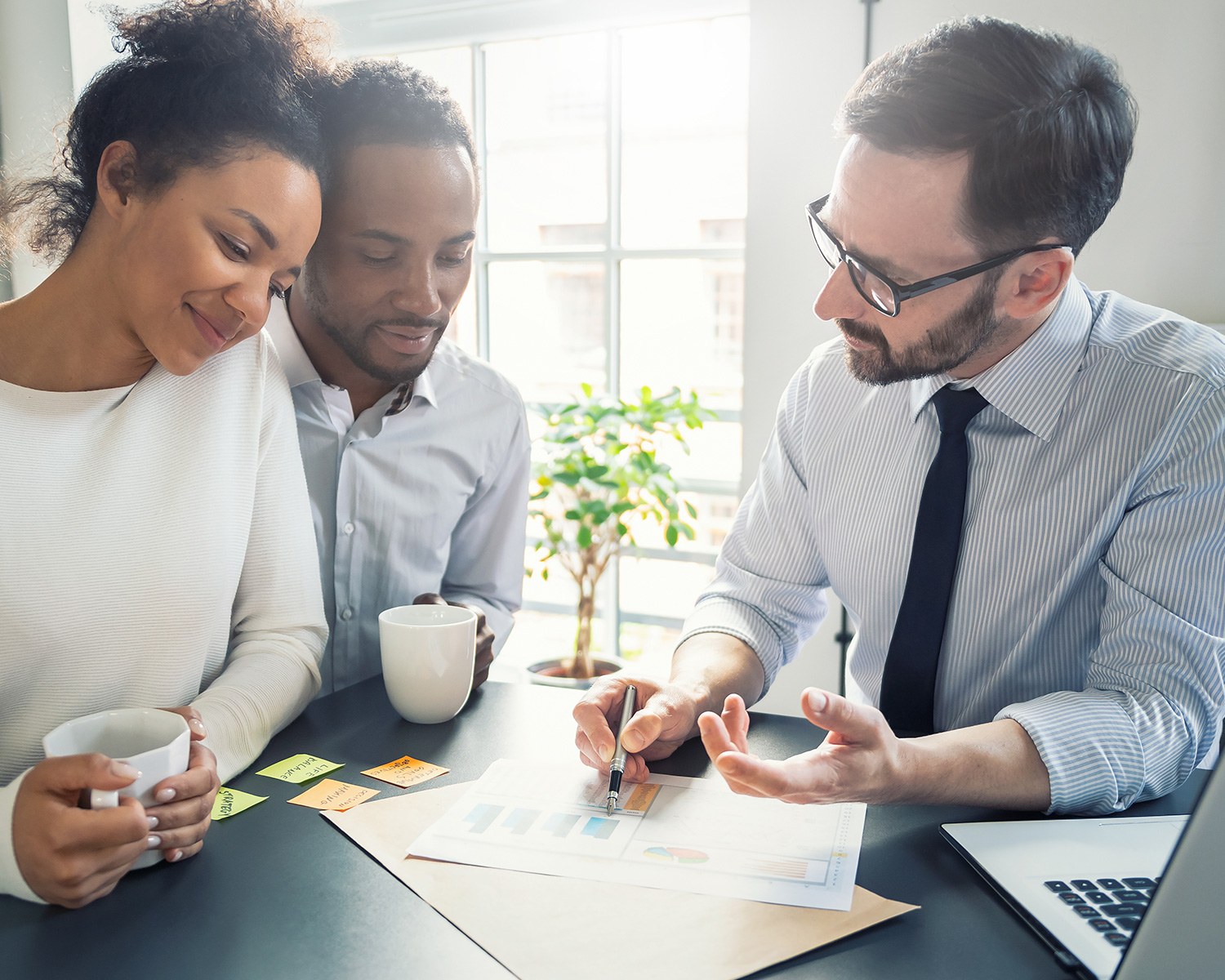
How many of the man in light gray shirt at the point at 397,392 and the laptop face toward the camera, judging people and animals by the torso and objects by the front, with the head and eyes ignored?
1

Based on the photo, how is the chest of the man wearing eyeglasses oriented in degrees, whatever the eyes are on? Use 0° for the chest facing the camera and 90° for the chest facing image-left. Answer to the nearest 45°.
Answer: approximately 45°

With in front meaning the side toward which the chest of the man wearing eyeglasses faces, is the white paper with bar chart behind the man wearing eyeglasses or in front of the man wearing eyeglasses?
in front

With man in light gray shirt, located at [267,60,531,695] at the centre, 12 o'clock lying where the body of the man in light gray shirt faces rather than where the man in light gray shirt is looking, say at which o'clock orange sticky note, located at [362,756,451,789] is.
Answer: The orange sticky note is roughly at 12 o'clock from the man in light gray shirt.

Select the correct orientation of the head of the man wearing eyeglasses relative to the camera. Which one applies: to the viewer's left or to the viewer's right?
to the viewer's left

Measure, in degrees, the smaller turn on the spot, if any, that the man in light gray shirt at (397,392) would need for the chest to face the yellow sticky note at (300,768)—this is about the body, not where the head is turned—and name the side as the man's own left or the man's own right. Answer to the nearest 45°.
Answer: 0° — they already face it

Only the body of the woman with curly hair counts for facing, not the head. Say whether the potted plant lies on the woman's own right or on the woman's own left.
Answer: on the woman's own left
